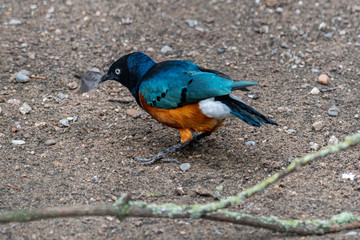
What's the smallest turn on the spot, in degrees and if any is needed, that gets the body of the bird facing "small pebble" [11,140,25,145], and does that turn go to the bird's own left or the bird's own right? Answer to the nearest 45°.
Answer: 0° — it already faces it

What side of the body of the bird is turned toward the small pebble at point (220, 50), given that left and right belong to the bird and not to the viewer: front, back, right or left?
right

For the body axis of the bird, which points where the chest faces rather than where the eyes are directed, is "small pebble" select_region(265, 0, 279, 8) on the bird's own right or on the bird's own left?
on the bird's own right

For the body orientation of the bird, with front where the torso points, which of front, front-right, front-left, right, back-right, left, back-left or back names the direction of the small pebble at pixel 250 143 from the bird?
back

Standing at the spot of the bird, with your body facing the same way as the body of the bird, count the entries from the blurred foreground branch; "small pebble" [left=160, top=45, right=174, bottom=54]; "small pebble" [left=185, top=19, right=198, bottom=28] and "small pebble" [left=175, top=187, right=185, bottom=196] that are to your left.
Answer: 2

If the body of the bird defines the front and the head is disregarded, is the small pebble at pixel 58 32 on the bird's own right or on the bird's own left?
on the bird's own right

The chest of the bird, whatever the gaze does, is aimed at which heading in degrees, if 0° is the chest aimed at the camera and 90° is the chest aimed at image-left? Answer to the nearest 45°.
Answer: approximately 90°

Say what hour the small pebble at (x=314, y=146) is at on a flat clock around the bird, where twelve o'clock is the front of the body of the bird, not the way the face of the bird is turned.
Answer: The small pebble is roughly at 6 o'clock from the bird.

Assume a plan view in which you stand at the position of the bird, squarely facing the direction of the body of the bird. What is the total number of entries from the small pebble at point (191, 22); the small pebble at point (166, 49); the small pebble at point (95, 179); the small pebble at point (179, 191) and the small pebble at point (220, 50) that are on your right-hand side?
3

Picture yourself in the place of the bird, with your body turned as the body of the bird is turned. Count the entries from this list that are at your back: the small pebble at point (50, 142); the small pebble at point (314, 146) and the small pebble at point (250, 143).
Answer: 2

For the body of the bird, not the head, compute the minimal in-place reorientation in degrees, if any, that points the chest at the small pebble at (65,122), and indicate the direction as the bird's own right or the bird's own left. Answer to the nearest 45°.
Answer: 0° — it already faces it

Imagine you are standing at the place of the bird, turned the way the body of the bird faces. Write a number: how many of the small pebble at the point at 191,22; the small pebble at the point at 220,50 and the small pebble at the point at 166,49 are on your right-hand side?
3

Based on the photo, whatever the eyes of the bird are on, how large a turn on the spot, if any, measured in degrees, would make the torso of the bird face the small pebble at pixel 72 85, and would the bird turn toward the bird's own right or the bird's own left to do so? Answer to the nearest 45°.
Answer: approximately 45° to the bird's own right

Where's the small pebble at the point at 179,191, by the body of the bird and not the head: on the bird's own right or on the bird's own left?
on the bird's own left

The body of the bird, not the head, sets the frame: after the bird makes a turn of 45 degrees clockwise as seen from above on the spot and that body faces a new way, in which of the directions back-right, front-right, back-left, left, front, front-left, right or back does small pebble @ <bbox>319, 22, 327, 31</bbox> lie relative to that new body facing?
right

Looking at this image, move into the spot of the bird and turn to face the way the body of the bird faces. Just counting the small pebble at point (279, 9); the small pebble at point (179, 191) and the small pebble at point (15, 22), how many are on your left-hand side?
1

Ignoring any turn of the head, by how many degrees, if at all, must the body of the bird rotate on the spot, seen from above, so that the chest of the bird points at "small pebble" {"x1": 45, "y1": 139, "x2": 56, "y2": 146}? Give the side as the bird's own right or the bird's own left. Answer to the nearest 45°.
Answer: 0° — it already faces it
